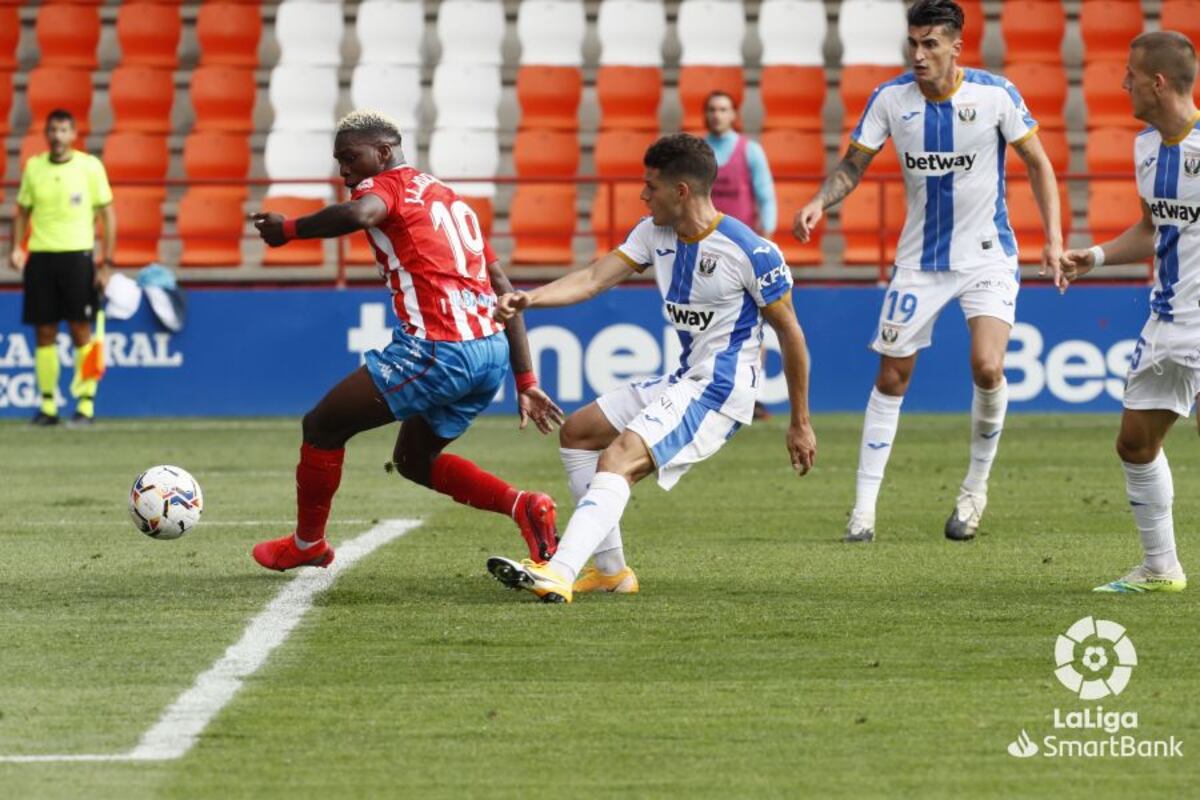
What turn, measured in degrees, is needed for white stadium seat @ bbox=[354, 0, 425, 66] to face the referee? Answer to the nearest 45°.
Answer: approximately 45° to its right

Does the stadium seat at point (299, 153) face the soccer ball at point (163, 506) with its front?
yes

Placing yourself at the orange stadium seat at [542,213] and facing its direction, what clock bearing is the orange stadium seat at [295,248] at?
the orange stadium seat at [295,248] is roughly at 3 o'clock from the orange stadium seat at [542,213].

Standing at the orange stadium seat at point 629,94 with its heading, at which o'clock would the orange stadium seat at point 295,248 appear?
the orange stadium seat at point 295,248 is roughly at 2 o'clock from the orange stadium seat at point 629,94.

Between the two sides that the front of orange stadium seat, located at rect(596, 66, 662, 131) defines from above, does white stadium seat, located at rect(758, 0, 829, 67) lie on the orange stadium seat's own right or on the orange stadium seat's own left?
on the orange stadium seat's own left

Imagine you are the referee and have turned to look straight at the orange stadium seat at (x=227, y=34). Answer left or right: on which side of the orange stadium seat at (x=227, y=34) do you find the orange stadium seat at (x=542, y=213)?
right

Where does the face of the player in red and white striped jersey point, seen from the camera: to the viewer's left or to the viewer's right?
to the viewer's left

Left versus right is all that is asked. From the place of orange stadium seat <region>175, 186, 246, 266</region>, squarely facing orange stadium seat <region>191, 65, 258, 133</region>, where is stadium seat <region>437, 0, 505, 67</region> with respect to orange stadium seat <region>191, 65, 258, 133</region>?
right

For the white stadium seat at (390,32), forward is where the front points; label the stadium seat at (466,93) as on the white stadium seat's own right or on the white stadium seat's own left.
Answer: on the white stadium seat's own left

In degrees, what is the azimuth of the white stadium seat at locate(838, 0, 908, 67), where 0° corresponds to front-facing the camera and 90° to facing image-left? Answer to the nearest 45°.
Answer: approximately 0°
